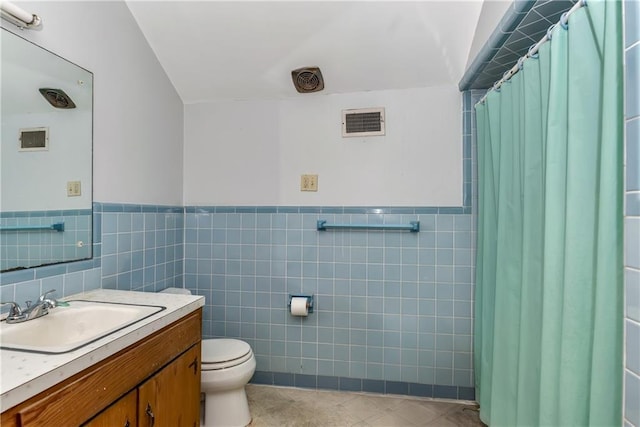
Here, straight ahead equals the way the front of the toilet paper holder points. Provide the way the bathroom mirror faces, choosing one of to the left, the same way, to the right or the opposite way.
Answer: to the left

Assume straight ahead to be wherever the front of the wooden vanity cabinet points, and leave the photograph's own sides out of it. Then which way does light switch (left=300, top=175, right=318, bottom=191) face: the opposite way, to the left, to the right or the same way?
to the right

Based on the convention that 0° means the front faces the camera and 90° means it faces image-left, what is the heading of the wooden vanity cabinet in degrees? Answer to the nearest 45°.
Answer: approximately 315°

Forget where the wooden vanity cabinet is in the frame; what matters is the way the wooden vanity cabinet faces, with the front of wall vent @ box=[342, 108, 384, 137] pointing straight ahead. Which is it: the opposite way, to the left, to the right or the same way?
to the left

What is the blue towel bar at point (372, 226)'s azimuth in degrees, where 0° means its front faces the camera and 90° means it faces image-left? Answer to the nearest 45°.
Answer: approximately 0°

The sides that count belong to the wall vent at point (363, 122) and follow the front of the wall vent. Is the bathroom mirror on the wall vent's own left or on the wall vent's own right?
on the wall vent's own right

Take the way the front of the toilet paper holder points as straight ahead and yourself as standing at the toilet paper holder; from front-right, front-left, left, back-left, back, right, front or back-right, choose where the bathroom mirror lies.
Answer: front-right
